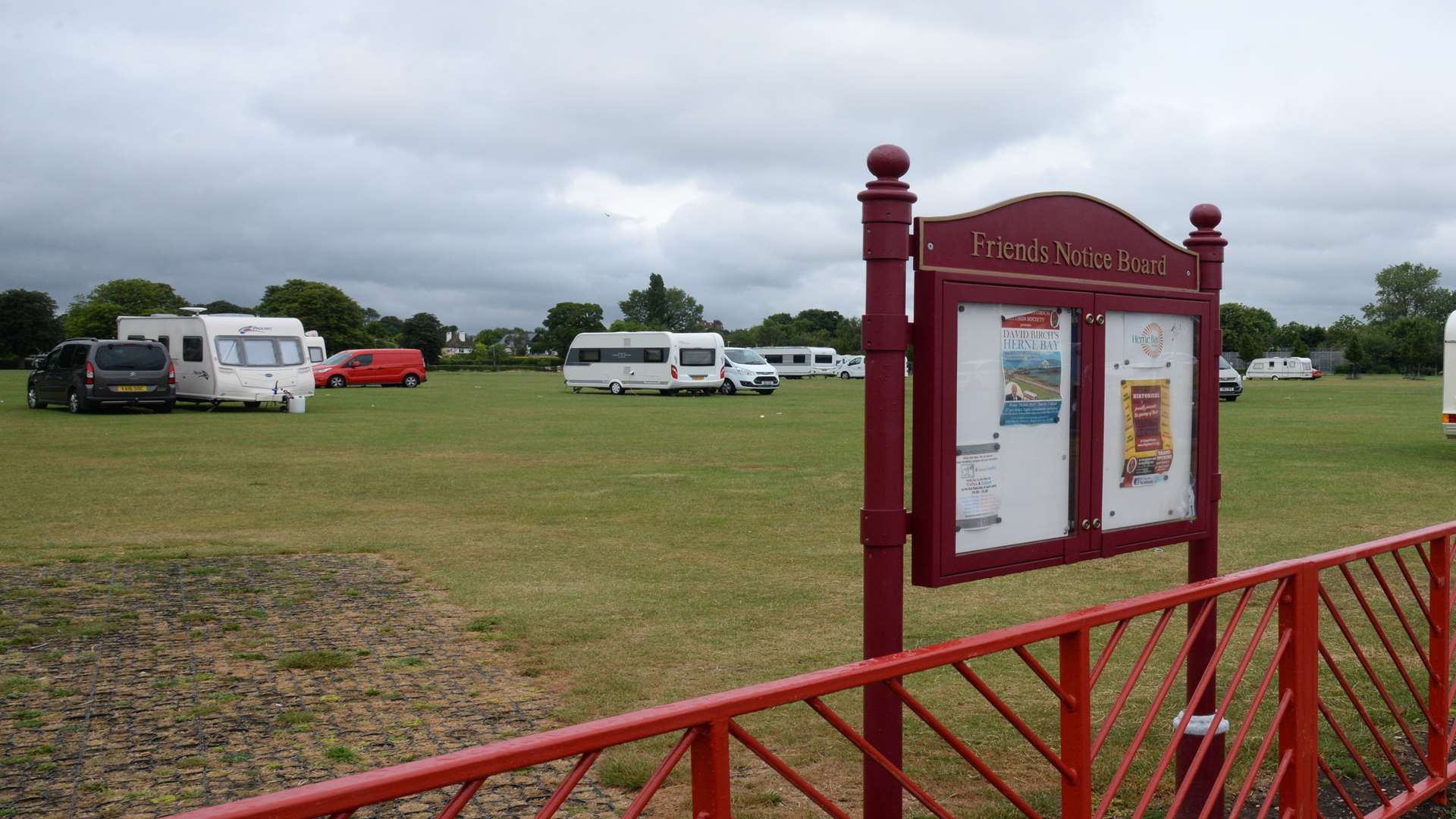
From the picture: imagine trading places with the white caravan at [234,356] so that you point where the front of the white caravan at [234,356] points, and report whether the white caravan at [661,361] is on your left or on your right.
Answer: on your left

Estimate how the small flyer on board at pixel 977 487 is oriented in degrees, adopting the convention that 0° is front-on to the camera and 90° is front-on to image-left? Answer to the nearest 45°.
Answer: approximately 315°

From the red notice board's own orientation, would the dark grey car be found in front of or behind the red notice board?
behind

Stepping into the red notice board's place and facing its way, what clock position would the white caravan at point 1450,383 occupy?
The white caravan is roughly at 8 o'clock from the red notice board.

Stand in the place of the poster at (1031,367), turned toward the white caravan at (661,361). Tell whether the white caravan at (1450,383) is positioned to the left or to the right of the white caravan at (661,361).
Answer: right

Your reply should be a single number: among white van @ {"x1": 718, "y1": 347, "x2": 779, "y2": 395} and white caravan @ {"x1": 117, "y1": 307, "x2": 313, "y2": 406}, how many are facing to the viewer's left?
0

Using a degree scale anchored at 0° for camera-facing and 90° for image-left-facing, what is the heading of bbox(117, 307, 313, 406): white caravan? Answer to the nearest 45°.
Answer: approximately 315°

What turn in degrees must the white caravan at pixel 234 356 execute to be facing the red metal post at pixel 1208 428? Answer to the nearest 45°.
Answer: approximately 45° to its right

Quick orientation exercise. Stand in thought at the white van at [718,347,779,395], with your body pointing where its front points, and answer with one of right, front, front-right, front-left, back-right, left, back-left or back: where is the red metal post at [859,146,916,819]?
front-right

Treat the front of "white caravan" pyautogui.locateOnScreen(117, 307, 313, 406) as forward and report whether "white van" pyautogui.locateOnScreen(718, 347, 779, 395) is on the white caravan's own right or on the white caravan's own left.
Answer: on the white caravan's own left

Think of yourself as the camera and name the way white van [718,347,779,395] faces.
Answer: facing the viewer and to the right of the viewer

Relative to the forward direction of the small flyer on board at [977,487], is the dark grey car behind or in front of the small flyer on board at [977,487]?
behind

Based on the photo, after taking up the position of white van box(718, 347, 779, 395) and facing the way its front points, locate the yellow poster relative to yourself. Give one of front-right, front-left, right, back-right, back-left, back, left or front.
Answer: front-right
